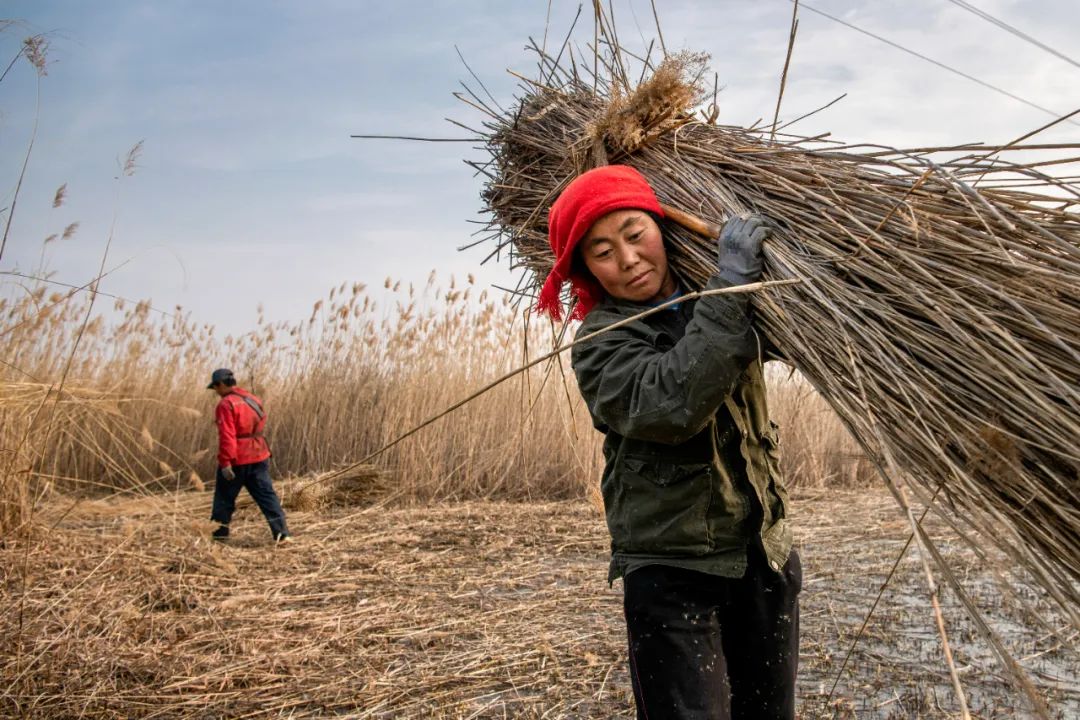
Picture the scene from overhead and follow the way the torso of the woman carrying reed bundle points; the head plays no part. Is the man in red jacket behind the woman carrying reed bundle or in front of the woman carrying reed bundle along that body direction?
behind

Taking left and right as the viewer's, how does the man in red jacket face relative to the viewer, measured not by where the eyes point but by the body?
facing away from the viewer and to the left of the viewer

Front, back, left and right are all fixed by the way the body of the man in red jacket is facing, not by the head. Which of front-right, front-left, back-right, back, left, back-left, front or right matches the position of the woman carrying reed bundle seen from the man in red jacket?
back-left

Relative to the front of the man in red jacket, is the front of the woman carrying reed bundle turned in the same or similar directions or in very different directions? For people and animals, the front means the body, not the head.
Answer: very different directions

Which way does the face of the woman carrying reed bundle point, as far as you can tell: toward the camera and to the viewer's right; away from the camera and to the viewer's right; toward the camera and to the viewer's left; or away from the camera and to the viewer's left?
toward the camera and to the viewer's left

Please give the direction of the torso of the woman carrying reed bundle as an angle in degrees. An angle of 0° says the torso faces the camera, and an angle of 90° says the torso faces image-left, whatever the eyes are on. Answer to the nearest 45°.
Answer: approximately 315°
